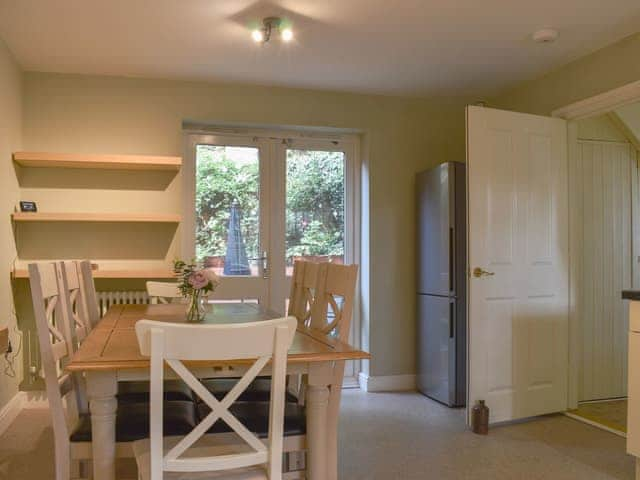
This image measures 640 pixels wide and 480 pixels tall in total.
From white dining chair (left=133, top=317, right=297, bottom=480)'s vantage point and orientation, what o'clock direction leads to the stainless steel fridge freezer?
The stainless steel fridge freezer is roughly at 1 o'clock from the white dining chair.

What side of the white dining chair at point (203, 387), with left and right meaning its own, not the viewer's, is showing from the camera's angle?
back

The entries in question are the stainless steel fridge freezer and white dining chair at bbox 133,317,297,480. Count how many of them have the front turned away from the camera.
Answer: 1

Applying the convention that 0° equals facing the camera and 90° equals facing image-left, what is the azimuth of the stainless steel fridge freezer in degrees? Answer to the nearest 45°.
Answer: approximately 45°

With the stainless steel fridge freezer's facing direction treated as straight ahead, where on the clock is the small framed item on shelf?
The small framed item on shelf is roughly at 1 o'clock from the stainless steel fridge freezer.

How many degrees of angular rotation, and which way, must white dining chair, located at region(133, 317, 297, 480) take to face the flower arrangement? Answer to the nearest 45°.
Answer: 0° — it already faces it

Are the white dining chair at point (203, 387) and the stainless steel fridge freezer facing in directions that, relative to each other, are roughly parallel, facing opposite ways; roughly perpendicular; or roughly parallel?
roughly perpendicular

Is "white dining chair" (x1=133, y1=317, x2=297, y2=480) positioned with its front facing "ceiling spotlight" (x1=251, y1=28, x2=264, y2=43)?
yes

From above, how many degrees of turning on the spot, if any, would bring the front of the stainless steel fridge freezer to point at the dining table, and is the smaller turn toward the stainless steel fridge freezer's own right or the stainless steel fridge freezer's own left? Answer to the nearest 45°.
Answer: approximately 45° to the stainless steel fridge freezer's own left

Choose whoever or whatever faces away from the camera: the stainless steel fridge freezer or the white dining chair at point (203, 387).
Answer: the white dining chair
